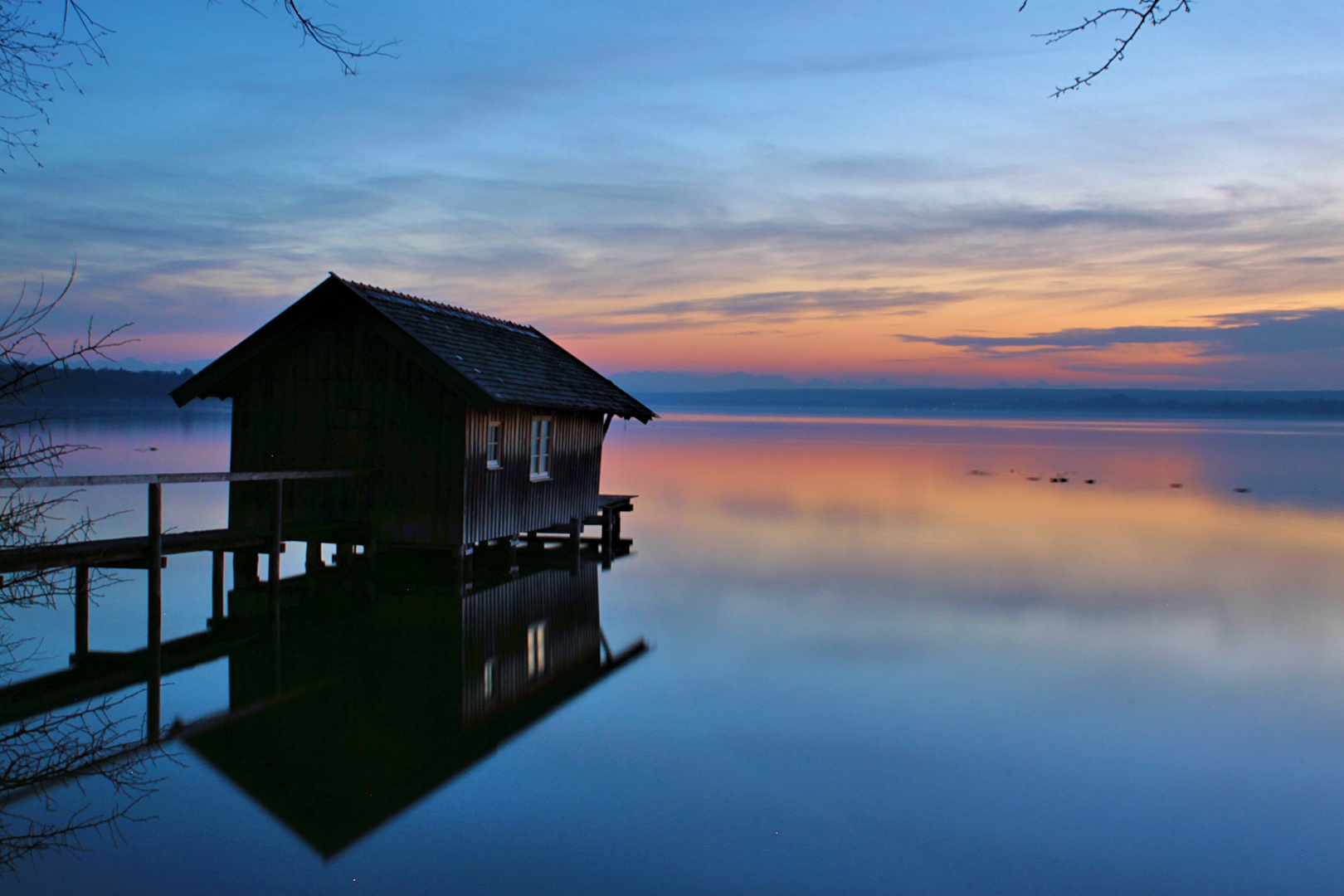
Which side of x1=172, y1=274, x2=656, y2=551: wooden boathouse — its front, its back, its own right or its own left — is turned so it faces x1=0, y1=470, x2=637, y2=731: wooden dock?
front

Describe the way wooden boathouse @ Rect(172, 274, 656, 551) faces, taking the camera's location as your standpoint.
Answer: facing the viewer and to the left of the viewer
